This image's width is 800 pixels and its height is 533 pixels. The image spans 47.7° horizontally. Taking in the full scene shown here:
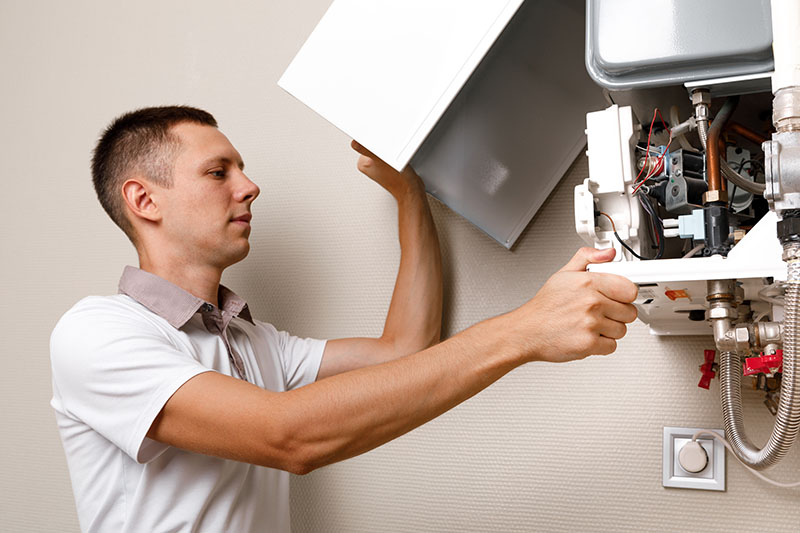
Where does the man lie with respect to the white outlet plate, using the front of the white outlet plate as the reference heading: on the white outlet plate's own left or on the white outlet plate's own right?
on the white outlet plate's own right

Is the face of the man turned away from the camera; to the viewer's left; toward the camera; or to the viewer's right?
to the viewer's right

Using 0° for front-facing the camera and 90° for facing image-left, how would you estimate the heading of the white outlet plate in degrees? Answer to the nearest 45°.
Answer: approximately 0°
